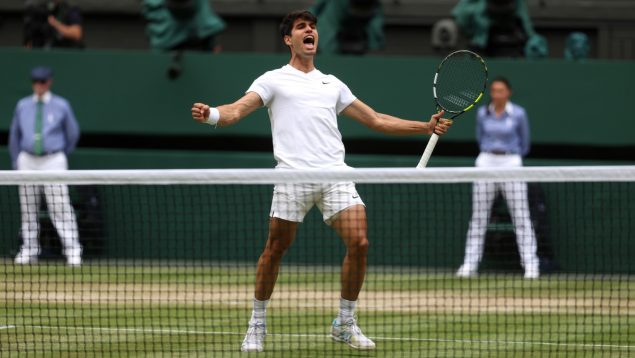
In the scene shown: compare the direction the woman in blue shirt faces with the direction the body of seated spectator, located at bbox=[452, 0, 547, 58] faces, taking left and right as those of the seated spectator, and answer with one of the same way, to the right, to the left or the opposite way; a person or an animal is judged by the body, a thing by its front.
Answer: the same way

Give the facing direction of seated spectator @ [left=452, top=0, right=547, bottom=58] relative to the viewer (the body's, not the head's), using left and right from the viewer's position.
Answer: facing the viewer

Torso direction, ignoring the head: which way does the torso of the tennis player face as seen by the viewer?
toward the camera

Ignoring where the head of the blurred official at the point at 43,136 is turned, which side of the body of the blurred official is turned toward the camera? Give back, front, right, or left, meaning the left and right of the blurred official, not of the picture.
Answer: front

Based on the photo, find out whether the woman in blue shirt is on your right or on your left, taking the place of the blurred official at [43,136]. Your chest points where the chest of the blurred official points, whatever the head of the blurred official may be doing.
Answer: on your left

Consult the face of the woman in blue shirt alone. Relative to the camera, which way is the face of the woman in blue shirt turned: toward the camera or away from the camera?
toward the camera

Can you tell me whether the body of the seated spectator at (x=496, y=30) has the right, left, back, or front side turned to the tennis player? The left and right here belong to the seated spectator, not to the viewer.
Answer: front

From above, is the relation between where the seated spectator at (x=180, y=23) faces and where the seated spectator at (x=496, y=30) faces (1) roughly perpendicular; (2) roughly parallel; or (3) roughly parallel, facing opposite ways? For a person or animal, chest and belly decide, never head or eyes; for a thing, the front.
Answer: roughly parallel

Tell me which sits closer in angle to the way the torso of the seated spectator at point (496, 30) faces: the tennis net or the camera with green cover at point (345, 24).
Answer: the tennis net

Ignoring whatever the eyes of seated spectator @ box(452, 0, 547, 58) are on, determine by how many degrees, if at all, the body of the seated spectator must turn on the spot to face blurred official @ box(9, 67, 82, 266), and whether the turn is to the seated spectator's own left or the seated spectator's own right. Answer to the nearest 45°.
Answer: approximately 90° to the seated spectator's own right
